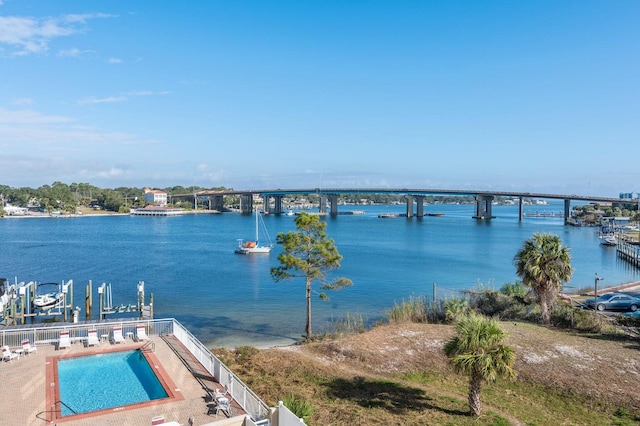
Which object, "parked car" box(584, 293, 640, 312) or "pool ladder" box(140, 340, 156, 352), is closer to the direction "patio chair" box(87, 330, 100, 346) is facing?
the pool ladder

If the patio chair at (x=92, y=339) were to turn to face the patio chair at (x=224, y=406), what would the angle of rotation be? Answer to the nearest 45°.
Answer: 0° — it already faces it

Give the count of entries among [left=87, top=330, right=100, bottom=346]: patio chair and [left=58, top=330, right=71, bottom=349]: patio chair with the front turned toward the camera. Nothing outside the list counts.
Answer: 2

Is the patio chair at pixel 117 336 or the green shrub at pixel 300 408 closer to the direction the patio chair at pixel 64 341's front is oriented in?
the green shrub

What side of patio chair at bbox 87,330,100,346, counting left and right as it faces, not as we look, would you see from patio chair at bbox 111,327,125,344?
left

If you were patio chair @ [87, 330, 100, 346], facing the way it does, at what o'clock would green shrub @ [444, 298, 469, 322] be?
The green shrub is roughly at 9 o'clock from the patio chair.

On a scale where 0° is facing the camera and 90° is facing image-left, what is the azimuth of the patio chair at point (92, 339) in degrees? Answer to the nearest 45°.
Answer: approximately 0°

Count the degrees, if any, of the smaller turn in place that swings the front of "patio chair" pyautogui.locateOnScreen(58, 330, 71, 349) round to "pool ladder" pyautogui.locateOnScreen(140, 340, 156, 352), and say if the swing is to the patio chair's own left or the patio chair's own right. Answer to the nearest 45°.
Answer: approximately 45° to the patio chair's own left
